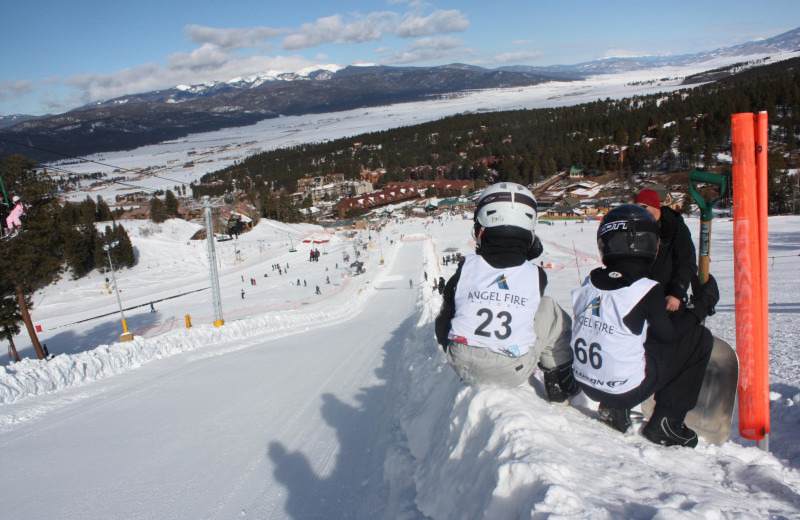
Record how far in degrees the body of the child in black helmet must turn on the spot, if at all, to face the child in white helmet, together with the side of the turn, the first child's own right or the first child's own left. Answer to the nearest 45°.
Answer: approximately 135° to the first child's own left

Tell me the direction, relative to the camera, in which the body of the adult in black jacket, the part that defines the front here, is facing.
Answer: to the viewer's left

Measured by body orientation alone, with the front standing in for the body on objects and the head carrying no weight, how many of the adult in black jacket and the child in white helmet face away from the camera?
1

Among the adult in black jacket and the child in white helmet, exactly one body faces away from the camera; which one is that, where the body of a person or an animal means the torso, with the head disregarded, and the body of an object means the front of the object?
the child in white helmet

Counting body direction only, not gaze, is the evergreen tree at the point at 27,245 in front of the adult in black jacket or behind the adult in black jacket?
in front

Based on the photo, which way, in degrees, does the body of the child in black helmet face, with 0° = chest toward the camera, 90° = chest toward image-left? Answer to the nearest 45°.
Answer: approximately 225°

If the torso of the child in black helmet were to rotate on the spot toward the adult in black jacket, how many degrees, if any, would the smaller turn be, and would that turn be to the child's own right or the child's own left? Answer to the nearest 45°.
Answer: approximately 45° to the child's own left

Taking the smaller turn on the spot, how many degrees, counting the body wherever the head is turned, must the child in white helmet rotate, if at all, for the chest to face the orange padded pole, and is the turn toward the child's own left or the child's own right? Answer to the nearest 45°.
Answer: approximately 90° to the child's own right

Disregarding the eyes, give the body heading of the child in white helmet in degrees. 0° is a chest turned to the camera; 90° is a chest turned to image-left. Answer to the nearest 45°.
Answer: approximately 180°

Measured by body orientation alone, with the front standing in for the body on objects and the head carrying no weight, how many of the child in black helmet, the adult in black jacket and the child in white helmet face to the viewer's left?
1

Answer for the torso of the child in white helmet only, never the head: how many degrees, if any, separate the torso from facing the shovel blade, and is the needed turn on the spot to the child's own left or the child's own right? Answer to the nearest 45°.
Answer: approximately 90° to the child's own right

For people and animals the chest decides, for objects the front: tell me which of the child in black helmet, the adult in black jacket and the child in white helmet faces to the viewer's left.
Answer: the adult in black jacket

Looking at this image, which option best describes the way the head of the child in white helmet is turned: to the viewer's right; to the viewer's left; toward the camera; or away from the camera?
away from the camera
